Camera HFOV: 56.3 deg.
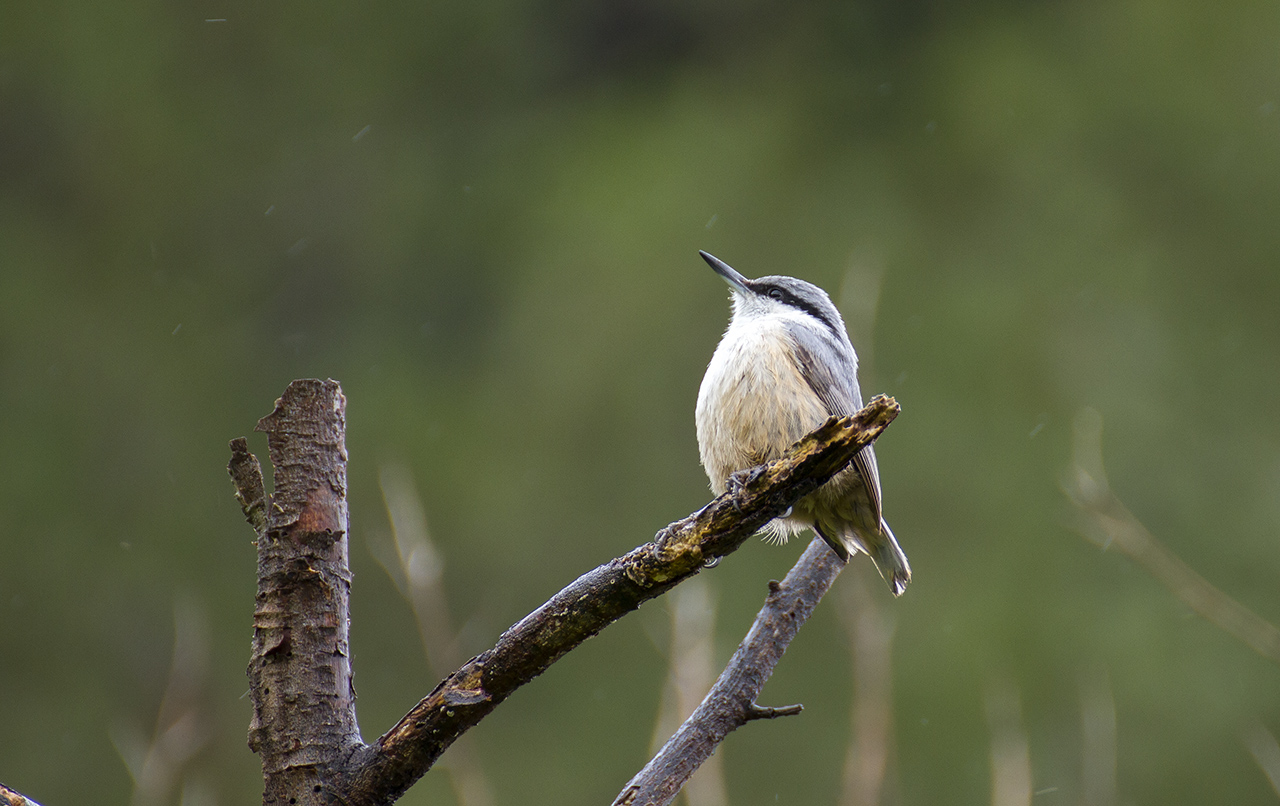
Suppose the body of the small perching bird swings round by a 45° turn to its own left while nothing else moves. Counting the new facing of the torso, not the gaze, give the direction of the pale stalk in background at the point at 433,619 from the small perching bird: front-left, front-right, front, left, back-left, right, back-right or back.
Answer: back

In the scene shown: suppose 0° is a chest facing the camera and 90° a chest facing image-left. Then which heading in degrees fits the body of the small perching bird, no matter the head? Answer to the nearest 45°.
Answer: approximately 45°

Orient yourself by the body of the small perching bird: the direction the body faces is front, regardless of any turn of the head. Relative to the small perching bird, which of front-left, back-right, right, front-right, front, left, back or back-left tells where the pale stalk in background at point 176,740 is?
back-right
